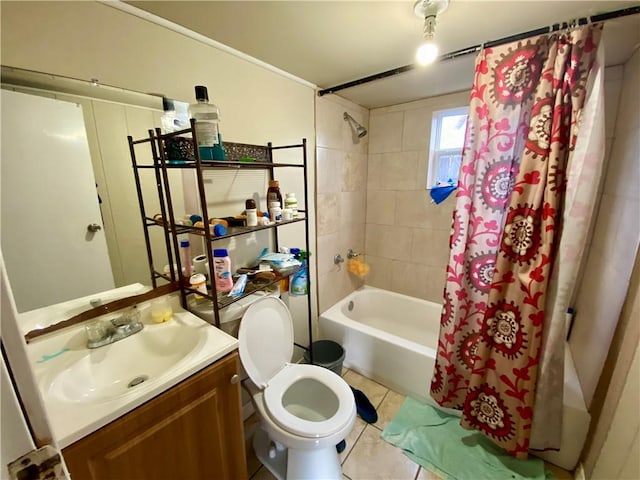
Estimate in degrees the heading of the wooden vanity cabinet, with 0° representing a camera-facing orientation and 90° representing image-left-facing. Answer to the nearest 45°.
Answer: approximately 315°

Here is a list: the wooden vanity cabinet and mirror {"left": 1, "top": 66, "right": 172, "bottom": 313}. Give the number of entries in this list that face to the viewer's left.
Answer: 0

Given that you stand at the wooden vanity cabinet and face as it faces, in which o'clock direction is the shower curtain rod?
The shower curtain rod is roughly at 11 o'clock from the wooden vanity cabinet.

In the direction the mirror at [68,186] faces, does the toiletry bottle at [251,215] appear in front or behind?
in front

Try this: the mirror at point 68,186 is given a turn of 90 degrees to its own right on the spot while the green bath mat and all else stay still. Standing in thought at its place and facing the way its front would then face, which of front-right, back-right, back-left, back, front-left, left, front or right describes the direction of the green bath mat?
left

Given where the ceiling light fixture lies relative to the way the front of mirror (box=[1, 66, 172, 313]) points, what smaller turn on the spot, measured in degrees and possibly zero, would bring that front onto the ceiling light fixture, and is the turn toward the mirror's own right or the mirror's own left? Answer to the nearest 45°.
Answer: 0° — it already faces it

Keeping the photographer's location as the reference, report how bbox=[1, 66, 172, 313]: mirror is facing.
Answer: facing the viewer and to the right of the viewer

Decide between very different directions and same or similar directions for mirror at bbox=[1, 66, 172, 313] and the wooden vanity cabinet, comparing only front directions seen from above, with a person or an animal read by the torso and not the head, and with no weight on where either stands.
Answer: same or similar directions

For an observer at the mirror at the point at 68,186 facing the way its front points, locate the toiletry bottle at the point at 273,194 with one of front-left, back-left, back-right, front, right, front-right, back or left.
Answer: front-left
